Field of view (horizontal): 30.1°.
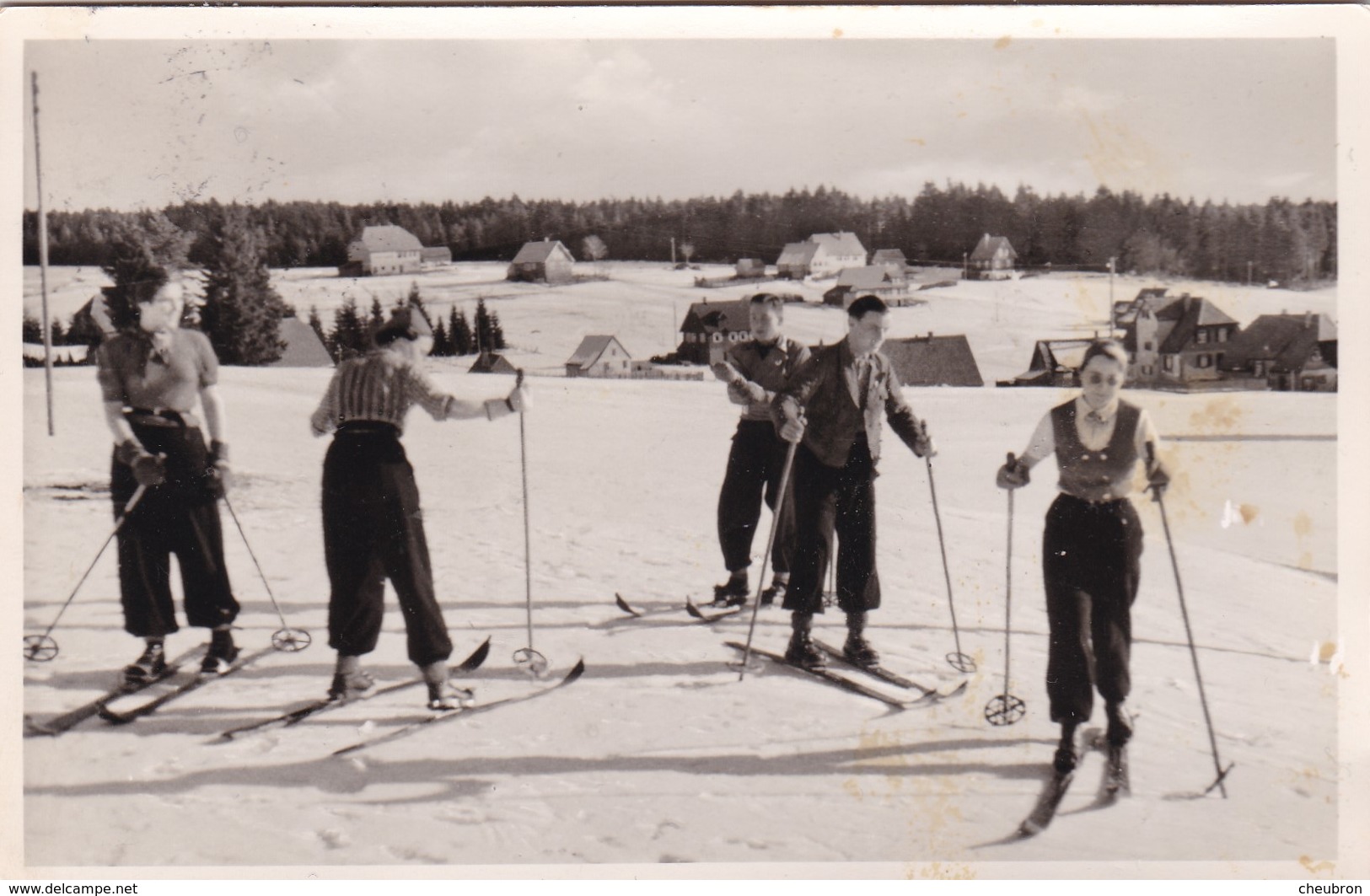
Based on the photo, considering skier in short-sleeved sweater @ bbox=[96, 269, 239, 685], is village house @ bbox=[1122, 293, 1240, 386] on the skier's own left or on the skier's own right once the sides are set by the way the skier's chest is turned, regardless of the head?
on the skier's own left

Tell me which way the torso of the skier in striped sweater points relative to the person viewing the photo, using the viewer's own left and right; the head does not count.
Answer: facing away from the viewer and to the right of the viewer

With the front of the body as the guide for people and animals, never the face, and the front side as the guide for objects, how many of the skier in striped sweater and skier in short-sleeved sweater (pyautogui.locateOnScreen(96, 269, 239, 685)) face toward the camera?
1

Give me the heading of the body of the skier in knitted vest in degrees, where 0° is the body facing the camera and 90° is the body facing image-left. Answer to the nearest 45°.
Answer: approximately 0°

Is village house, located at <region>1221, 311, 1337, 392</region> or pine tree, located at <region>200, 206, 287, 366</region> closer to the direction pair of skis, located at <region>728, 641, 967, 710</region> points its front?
the village house
